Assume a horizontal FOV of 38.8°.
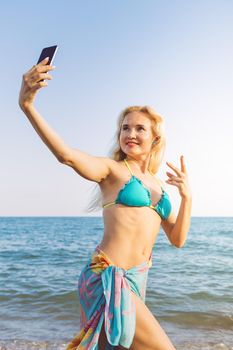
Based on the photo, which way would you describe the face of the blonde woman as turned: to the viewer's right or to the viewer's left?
to the viewer's left

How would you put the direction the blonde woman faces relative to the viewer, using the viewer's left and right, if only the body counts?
facing the viewer and to the right of the viewer
